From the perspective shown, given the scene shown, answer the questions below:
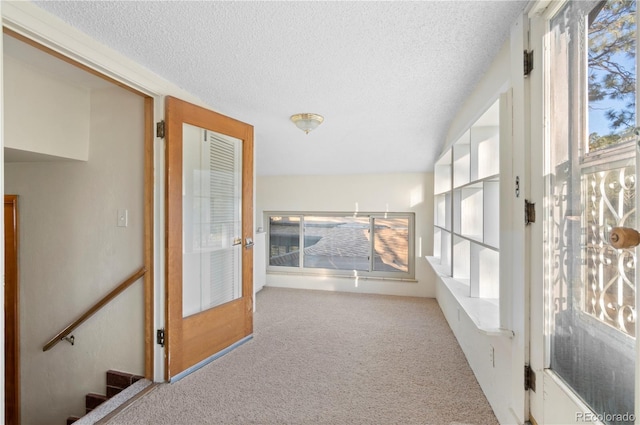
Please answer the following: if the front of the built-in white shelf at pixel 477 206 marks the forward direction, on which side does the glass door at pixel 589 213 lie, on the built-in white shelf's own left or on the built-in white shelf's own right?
on the built-in white shelf's own left

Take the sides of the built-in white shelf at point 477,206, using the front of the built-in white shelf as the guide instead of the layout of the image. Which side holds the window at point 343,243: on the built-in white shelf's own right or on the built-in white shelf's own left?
on the built-in white shelf's own right

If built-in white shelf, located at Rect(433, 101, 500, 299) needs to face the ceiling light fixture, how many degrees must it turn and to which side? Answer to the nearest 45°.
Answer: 0° — it already faces it

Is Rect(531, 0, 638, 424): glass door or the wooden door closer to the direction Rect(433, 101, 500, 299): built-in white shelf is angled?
the wooden door

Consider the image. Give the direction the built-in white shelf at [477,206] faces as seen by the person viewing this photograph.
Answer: facing to the left of the viewer

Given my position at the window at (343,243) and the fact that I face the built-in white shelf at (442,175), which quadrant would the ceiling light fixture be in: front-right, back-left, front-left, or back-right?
front-right

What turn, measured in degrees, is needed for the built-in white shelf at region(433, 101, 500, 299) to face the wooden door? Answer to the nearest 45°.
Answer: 0° — it already faces it
